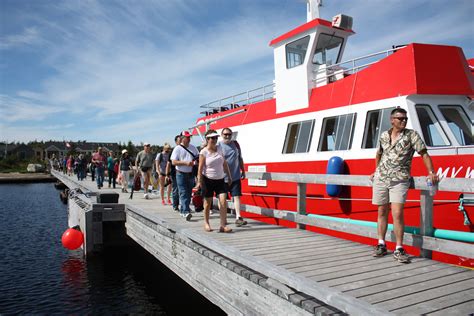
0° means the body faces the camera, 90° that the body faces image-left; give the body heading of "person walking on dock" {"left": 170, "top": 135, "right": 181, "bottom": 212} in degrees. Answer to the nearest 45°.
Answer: approximately 315°

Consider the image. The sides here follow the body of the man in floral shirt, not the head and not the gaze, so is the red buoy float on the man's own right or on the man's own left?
on the man's own right

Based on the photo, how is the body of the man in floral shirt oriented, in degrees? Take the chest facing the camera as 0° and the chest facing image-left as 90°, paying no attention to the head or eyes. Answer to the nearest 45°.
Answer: approximately 0°

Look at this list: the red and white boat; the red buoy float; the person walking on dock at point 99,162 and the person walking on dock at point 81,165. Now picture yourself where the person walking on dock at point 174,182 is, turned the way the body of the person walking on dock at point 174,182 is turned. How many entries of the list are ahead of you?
1

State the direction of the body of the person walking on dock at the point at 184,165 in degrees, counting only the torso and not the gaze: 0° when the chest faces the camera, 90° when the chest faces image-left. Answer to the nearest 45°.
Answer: approximately 315°
